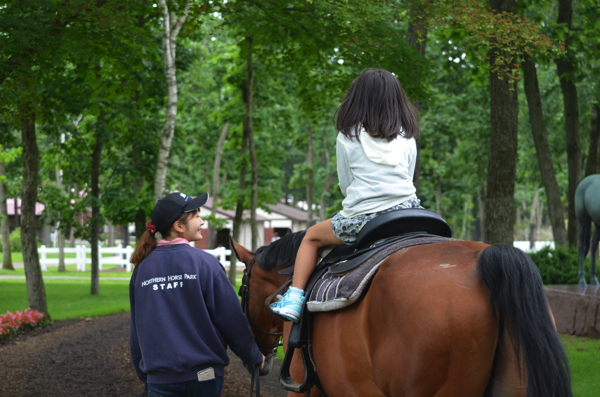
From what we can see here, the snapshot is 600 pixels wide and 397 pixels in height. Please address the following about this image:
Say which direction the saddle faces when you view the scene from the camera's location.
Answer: facing away from the viewer and to the left of the viewer

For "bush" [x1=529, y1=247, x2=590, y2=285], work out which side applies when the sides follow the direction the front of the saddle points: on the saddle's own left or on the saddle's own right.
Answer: on the saddle's own right

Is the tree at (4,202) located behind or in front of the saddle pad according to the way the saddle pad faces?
in front

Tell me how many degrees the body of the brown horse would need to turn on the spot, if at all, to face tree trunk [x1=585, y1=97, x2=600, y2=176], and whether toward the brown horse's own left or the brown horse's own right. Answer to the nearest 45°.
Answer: approximately 45° to the brown horse's own right

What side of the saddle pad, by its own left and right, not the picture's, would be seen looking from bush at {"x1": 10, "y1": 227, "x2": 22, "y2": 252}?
front

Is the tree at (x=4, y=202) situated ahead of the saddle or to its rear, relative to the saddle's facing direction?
ahead

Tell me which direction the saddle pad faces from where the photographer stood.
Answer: facing away from the viewer and to the left of the viewer

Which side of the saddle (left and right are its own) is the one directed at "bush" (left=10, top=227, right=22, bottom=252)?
front

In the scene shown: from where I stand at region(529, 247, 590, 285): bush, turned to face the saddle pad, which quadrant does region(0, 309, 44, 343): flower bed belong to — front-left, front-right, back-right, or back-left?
front-right
